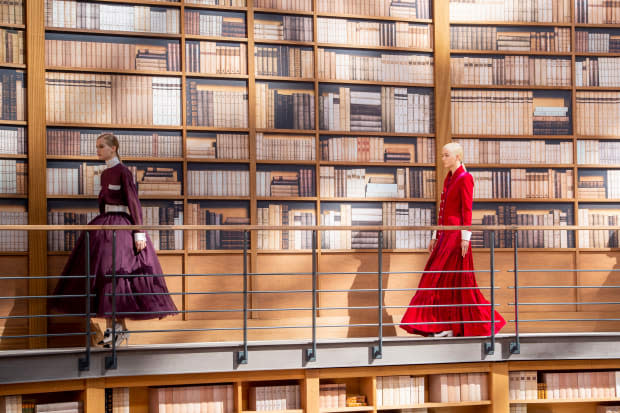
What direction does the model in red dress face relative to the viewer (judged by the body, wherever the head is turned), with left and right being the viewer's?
facing the viewer and to the left of the viewer
